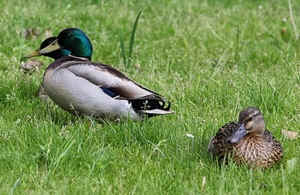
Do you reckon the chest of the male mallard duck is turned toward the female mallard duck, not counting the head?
no

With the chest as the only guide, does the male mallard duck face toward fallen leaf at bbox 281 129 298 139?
no

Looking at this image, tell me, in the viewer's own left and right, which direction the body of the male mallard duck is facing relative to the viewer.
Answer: facing to the left of the viewer
